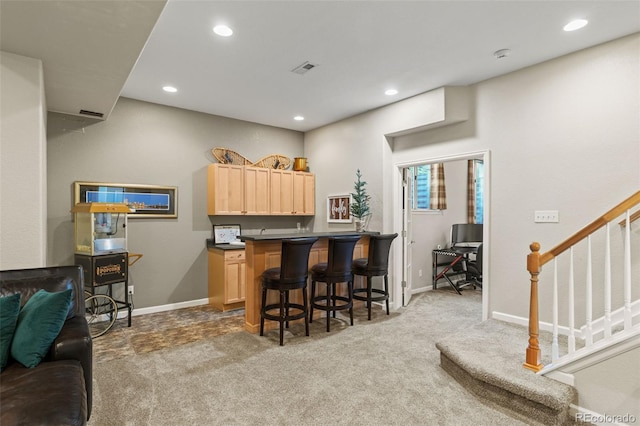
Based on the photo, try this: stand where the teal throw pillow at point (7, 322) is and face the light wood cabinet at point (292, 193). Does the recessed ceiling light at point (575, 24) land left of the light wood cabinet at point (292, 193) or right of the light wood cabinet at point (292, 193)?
right

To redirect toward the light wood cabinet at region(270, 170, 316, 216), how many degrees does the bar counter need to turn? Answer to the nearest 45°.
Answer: approximately 135° to its left

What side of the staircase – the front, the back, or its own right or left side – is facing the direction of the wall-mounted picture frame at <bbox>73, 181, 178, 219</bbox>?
front

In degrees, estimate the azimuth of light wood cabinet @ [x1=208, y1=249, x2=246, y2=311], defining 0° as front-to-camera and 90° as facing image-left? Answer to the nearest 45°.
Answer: approximately 315°

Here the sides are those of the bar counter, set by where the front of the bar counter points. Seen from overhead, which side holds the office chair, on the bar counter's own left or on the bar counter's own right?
on the bar counter's own left

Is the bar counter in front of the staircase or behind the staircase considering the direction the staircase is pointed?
in front

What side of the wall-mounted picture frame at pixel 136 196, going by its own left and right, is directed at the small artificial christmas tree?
left

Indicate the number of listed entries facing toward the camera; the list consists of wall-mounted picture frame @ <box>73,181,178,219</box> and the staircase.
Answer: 1

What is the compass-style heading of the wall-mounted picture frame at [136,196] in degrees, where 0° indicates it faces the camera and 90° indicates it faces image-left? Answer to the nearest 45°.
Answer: approximately 0°

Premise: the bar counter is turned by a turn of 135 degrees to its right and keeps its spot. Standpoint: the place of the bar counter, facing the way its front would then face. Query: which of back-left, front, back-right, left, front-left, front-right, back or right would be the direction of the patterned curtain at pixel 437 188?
back-right

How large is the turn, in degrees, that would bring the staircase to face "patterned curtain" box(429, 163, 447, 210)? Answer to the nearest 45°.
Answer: approximately 45° to its right

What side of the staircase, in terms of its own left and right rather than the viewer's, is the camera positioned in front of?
left

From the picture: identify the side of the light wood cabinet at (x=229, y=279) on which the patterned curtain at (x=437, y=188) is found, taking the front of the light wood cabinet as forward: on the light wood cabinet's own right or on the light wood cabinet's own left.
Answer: on the light wood cabinet's own left

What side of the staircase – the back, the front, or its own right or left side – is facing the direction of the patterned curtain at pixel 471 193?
right
